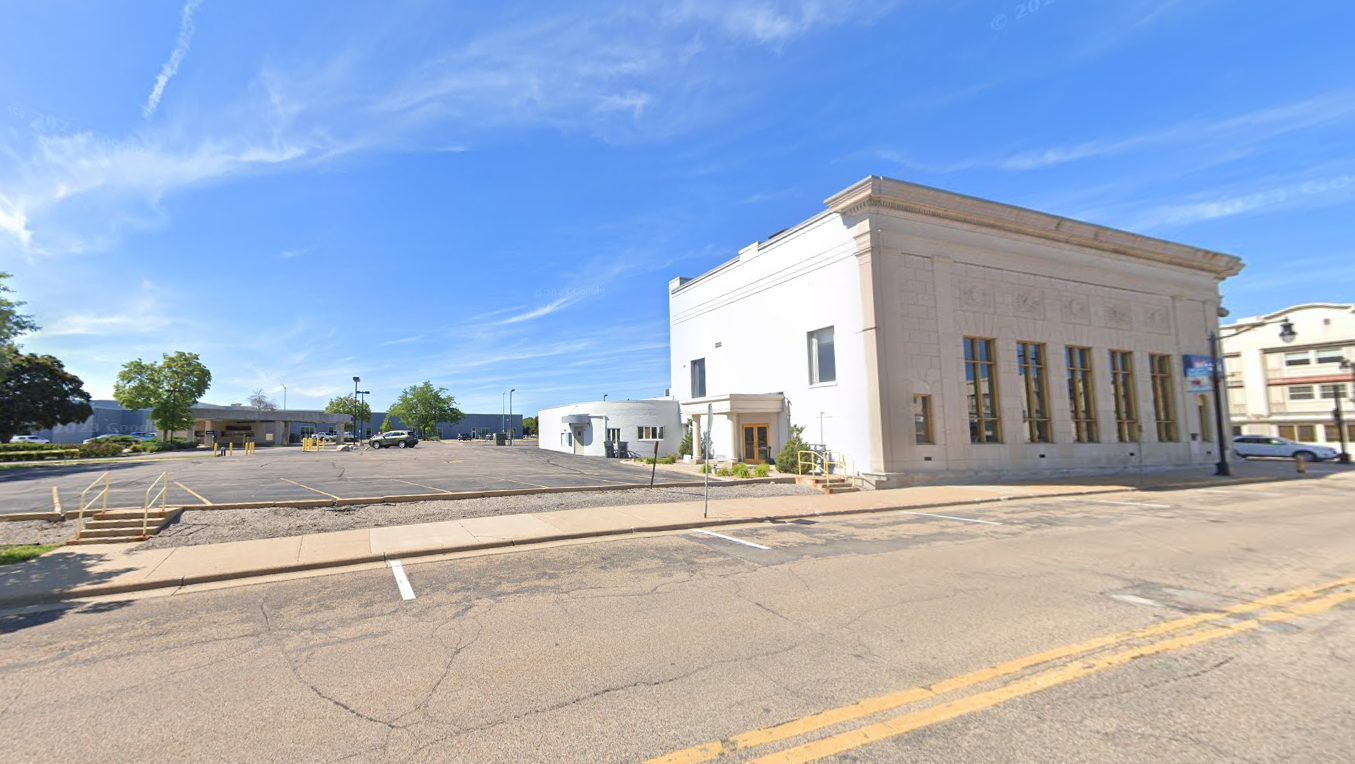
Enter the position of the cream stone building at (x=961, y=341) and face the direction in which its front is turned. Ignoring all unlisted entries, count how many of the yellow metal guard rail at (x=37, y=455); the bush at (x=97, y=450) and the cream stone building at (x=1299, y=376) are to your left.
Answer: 1

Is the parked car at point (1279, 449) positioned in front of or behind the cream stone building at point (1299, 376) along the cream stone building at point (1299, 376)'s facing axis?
in front

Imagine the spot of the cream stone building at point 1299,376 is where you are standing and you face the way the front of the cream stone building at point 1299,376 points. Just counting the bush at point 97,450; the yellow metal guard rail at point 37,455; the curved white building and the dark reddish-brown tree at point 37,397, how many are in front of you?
4

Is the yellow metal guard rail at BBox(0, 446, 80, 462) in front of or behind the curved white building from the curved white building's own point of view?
in front

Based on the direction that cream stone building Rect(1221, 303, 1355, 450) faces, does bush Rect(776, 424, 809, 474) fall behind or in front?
in front

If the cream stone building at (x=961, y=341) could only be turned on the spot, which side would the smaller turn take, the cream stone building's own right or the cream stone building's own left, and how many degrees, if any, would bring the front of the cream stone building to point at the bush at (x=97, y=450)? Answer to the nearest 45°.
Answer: approximately 135° to the cream stone building's own right

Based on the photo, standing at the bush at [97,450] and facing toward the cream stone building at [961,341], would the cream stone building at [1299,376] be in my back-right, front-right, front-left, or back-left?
front-left

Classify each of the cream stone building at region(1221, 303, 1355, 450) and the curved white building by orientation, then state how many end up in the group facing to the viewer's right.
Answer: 0

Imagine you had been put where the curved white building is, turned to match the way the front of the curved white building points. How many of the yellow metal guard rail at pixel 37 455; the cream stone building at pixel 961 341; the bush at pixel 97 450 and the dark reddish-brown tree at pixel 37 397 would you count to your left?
1

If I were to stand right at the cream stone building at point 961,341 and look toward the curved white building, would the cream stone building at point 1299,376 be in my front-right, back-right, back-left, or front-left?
back-right

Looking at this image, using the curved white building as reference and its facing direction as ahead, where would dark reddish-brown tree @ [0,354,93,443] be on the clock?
The dark reddish-brown tree is roughly at 2 o'clock from the curved white building.

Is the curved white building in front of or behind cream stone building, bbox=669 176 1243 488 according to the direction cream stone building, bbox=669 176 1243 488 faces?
behind

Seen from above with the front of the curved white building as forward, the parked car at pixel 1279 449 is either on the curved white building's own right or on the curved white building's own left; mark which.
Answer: on the curved white building's own left

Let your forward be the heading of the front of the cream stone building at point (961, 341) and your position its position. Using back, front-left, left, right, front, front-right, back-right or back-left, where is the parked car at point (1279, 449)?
left

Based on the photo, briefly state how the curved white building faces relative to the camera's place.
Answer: facing the viewer and to the left of the viewer

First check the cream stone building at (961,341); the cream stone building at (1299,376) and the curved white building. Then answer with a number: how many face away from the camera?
0

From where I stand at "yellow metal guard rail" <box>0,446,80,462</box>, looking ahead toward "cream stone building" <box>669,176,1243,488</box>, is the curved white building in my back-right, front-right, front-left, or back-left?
front-left
